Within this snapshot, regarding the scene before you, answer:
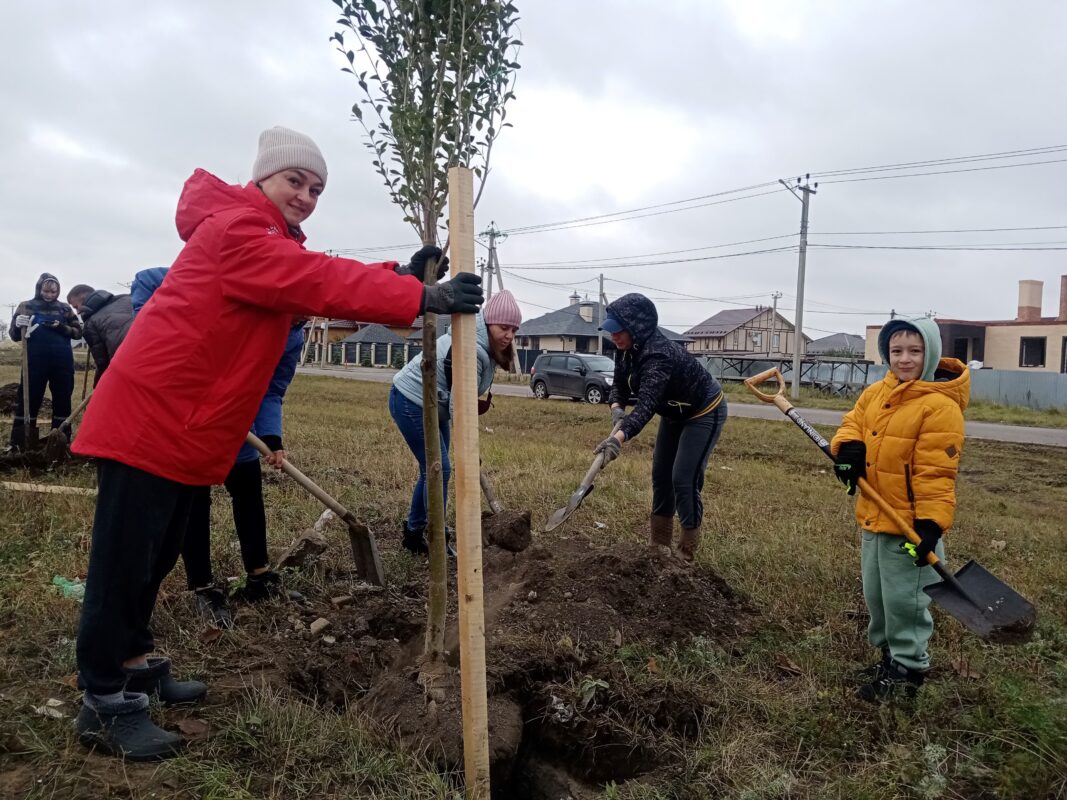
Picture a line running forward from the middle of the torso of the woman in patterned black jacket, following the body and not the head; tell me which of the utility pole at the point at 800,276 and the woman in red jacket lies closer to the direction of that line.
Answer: the woman in red jacket

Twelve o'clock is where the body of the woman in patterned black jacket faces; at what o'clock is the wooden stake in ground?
The wooden stake in ground is roughly at 11 o'clock from the woman in patterned black jacket.

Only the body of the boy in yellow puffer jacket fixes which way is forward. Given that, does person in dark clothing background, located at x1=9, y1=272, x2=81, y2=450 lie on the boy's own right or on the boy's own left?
on the boy's own right

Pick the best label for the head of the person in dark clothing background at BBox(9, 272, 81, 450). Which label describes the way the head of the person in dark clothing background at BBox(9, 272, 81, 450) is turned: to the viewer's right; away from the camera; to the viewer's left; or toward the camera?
toward the camera

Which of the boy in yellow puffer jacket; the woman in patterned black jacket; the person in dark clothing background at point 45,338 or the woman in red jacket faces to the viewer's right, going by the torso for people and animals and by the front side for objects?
the woman in red jacket

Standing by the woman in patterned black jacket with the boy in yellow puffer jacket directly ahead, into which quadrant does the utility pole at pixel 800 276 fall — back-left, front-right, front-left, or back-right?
back-left

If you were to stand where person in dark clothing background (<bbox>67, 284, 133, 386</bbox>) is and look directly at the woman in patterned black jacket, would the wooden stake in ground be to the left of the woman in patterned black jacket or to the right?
right

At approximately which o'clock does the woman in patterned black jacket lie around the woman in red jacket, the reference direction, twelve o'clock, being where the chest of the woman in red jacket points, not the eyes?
The woman in patterned black jacket is roughly at 11 o'clock from the woman in red jacket.

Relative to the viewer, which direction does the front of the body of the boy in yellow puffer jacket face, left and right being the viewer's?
facing the viewer and to the left of the viewer

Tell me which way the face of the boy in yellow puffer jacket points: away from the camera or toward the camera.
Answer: toward the camera

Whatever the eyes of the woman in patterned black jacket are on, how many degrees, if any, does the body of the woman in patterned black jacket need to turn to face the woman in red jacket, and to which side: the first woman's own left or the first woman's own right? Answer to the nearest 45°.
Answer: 0° — they already face them

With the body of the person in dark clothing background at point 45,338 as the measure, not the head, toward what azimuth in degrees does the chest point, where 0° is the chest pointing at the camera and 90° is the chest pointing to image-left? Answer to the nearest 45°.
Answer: approximately 0°

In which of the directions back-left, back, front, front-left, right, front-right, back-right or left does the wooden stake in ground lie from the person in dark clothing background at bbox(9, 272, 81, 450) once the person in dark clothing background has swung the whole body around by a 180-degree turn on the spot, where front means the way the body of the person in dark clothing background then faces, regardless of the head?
back
